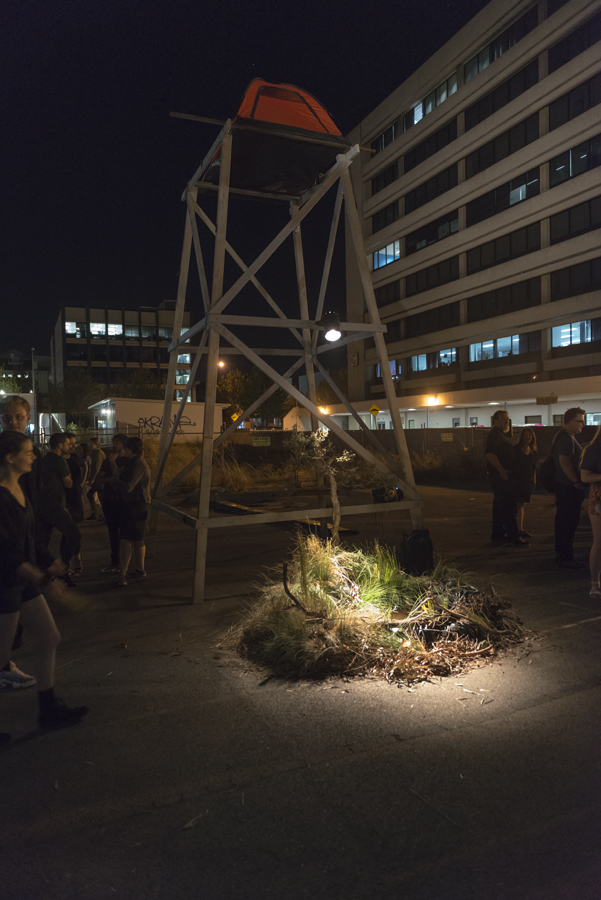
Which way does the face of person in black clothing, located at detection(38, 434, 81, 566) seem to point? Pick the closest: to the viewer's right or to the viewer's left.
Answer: to the viewer's right

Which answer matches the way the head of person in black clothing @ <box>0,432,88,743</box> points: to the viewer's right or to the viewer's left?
to the viewer's right

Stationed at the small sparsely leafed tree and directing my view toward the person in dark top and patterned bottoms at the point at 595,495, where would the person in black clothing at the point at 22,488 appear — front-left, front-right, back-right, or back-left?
back-right

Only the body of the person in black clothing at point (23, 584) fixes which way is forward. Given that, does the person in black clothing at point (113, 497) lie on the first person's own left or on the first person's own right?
on the first person's own left

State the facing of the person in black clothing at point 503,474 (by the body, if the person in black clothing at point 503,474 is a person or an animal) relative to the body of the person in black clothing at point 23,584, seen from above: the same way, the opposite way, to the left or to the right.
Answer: to the right

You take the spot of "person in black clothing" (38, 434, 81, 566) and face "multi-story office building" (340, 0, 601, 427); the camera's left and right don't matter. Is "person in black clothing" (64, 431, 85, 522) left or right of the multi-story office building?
left

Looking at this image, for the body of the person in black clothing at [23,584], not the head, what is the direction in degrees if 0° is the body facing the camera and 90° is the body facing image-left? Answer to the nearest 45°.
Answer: approximately 270°
